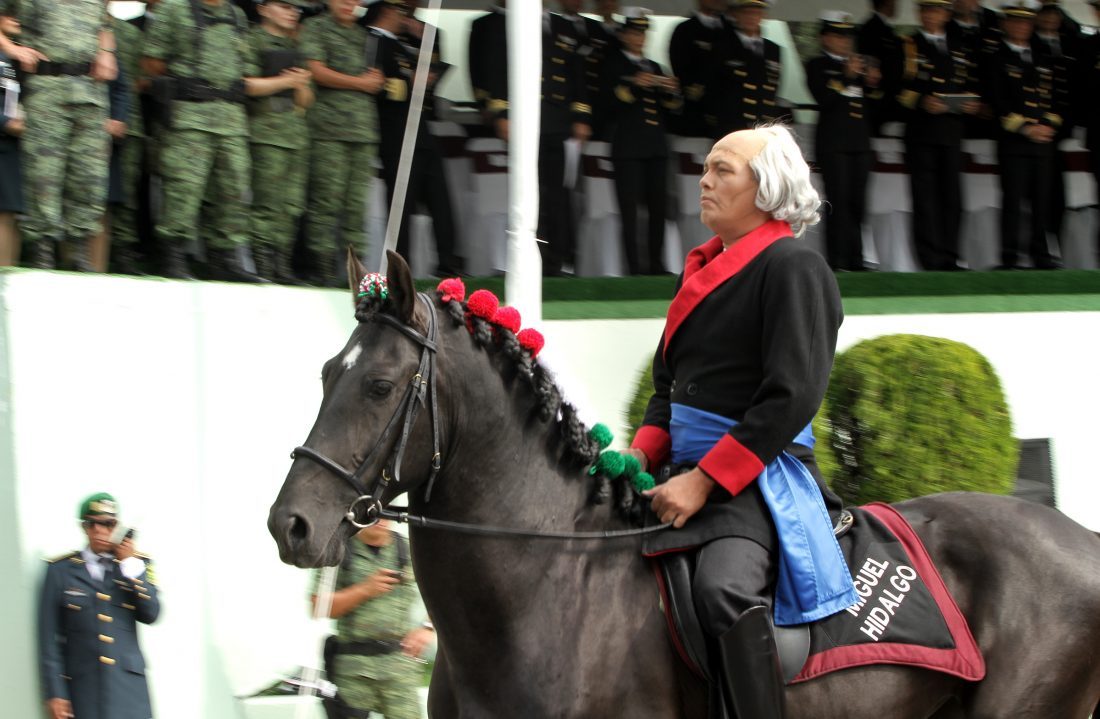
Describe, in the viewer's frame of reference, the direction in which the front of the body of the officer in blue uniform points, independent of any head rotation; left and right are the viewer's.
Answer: facing the viewer

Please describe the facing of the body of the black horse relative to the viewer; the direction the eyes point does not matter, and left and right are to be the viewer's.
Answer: facing to the left of the viewer

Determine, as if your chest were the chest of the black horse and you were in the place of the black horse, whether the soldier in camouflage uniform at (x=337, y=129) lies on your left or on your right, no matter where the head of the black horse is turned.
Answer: on your right

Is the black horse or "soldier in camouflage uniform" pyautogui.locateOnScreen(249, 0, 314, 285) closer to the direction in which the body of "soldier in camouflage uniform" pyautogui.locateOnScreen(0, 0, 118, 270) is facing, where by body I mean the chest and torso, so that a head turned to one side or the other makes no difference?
the black horse

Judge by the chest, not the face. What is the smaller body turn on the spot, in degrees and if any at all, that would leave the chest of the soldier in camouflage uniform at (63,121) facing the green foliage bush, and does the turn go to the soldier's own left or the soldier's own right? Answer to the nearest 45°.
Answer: approximately 90° to the soldier's own left

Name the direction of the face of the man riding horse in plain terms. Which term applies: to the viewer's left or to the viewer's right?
to the viewer's left

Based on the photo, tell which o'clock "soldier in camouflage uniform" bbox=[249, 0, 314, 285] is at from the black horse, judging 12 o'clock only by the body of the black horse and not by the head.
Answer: The soldier in camouflage uniform is roughly at 2 o'clock from the black horse.

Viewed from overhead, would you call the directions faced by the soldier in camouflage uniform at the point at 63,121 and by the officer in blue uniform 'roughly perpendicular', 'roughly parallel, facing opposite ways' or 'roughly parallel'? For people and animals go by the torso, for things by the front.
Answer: roughly parallel

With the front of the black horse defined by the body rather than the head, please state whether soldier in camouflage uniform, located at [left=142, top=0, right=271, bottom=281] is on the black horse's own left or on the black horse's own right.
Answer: on the black horse's own right

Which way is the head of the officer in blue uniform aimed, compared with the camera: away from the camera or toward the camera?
toward the camera

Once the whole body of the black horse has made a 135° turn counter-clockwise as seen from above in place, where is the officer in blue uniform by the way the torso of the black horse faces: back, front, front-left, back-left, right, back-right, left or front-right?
back
